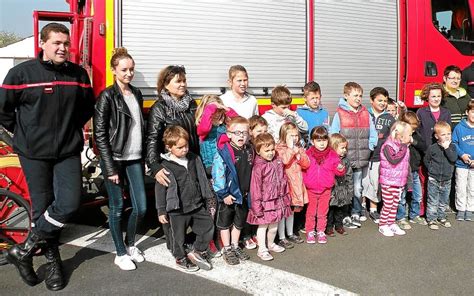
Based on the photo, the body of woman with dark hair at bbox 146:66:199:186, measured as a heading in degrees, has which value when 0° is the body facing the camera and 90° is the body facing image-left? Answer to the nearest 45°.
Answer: approximately 315°

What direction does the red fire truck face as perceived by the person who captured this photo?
facing to the right of the viewer

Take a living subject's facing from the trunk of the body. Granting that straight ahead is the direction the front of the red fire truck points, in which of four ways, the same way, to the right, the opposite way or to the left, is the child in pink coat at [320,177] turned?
to the right

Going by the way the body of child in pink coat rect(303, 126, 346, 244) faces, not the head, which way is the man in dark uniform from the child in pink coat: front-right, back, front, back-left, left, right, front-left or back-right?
front-right

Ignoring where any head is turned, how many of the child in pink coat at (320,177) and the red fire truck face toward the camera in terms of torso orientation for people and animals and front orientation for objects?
1
